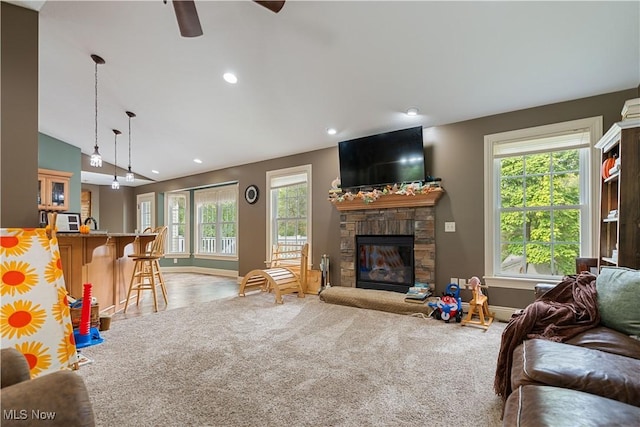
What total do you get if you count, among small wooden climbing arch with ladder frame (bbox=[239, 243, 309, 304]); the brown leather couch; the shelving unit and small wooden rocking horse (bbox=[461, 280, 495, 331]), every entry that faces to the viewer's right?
0

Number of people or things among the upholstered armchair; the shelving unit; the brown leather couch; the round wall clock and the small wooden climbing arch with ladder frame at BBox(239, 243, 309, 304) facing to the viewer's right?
1

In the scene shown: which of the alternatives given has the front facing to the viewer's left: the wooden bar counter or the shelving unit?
the shelving unit

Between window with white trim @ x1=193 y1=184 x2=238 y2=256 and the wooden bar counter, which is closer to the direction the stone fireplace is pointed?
the wooden bar counter

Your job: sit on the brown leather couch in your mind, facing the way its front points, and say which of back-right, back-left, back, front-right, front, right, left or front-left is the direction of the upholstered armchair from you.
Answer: front-left

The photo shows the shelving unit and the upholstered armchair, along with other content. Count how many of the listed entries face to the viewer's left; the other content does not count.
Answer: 1

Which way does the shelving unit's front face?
to the viewer's left

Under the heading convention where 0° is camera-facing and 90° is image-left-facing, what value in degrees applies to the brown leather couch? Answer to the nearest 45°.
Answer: approximately 90°

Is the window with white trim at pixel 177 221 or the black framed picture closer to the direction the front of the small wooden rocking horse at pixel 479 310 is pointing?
the black framed picture

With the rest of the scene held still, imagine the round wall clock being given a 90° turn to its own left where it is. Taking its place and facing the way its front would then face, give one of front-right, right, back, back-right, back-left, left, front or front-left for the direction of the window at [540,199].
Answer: front

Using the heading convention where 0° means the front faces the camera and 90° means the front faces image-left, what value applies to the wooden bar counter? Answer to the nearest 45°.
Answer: approximately 315°

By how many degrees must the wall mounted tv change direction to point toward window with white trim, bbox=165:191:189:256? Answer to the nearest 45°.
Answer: approximately 90° to its right

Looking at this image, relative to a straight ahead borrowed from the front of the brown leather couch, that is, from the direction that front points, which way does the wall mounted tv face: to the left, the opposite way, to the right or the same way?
to the left
